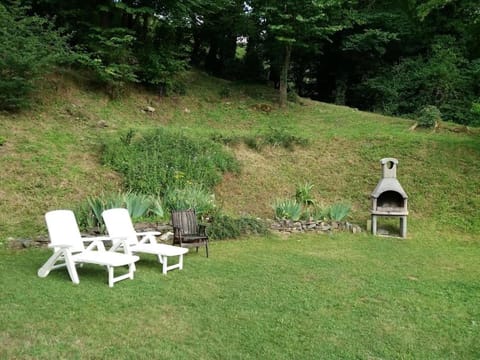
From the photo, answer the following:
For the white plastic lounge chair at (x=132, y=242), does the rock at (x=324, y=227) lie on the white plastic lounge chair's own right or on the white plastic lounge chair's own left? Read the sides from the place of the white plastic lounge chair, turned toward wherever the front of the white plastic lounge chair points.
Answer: on the white plastic lounge chair's own left

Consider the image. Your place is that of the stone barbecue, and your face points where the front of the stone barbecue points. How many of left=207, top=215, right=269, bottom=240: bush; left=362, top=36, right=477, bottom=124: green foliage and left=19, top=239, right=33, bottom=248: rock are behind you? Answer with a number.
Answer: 1

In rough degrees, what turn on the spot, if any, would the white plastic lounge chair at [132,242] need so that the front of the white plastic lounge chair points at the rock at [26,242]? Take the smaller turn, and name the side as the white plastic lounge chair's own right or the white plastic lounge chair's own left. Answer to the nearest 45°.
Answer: approximately 180°

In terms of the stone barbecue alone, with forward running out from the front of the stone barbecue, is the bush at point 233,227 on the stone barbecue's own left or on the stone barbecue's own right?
on the stone barbecue's own right

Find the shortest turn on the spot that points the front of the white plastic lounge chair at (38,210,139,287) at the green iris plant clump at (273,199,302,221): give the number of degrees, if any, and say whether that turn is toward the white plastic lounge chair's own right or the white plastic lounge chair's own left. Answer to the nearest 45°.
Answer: approximately 90° to the white plastic lounge chair's own left

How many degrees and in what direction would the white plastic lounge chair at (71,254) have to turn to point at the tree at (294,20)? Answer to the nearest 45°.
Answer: approximately 90° to its left

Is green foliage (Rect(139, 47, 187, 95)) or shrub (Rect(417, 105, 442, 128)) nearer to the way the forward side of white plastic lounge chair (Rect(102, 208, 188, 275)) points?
the shrub

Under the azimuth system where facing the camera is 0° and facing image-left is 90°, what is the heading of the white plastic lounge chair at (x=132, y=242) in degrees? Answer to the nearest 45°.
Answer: approximately 315°

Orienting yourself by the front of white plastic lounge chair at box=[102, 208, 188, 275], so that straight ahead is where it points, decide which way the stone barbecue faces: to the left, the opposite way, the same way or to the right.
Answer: to the right

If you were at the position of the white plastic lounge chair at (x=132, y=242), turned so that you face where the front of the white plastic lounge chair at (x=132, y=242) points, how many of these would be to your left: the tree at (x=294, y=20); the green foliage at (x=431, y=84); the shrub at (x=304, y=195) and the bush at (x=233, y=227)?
4

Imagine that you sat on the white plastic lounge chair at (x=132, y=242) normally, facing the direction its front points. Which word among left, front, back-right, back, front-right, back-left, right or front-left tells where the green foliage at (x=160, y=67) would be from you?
back-left

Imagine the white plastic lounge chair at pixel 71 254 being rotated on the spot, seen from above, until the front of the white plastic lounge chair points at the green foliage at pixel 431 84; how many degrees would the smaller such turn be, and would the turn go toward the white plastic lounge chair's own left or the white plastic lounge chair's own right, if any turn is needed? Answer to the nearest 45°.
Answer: approximately 90° to the white plastic lounge chair's own left

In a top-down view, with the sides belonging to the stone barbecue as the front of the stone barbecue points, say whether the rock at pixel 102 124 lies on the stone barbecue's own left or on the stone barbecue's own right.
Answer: on the stone barbecue's own right
